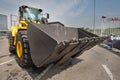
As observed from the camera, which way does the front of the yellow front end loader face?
facing the viewer and to the right of the viewer
